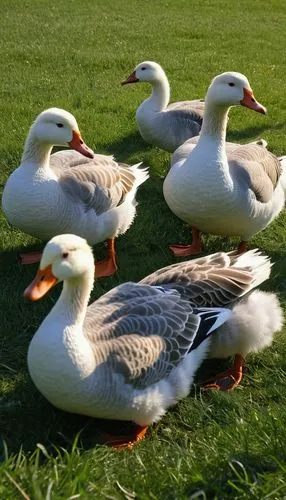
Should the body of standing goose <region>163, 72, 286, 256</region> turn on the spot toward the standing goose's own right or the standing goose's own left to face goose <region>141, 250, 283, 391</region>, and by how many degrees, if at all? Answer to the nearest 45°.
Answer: approximately 45° to the standing goose's own left

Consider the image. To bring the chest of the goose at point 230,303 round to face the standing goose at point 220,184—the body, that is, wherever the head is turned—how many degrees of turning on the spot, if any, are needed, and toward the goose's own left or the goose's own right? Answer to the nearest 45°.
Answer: approximately 90° to the goose's own right

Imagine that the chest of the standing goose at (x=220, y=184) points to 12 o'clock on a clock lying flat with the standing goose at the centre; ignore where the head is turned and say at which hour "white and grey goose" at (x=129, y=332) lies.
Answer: The white and grey goose is roughly at 11 o'clock from the standing goose.

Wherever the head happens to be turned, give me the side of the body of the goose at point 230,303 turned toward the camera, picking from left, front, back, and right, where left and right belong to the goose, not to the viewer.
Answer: left

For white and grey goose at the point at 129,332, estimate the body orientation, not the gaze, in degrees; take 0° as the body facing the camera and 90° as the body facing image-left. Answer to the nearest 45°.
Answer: approximately 45°

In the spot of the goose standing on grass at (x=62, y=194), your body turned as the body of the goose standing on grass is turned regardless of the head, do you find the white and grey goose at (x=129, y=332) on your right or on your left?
on your left

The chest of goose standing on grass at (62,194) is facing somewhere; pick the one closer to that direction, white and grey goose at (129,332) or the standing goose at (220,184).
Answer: the white and grey goose
